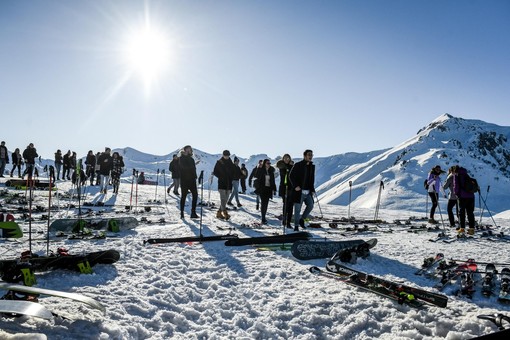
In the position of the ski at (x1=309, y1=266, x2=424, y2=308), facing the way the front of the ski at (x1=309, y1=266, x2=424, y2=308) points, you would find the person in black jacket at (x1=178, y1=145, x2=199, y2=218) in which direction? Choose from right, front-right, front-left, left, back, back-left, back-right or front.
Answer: front

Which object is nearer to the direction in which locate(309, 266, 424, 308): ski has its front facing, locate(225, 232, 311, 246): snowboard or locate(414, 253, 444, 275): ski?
the snowboard

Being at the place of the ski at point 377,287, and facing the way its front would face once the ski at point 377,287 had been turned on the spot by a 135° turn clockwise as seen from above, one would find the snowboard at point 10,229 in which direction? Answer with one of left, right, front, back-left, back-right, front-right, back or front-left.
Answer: back

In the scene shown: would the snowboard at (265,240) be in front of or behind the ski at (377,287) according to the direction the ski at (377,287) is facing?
in front

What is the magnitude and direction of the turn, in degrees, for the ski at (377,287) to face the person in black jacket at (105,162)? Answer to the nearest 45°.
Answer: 0° — it already faces them

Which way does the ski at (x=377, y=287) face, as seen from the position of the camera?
facing away from the viewer and to the left of the viewer

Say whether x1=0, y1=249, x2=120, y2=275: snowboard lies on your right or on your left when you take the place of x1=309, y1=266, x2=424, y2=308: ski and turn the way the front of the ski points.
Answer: on your left

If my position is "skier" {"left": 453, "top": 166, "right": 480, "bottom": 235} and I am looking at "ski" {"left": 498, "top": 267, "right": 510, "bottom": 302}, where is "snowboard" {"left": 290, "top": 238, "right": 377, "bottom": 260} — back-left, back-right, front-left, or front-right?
front-right

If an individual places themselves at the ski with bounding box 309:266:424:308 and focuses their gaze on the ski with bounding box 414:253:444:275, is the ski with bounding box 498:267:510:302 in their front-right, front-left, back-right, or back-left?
front-right

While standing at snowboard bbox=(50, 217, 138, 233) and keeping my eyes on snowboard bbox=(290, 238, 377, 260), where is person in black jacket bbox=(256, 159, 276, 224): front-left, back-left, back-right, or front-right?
front-left

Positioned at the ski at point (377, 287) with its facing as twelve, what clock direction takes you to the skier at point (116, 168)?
The skier is roughly at 12 o'clock from the ski.

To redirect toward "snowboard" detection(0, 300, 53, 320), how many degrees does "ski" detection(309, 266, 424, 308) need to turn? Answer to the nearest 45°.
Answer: approximately 90° to its left

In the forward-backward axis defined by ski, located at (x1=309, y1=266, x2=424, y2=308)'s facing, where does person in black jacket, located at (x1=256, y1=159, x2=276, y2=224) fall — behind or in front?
in front

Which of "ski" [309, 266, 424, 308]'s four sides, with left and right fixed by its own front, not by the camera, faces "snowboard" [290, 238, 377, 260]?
front

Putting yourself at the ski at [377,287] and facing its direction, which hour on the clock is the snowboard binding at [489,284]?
the snowboard binding at [489,284] is roughly at 4 o'clock from the ski at [377,287].
